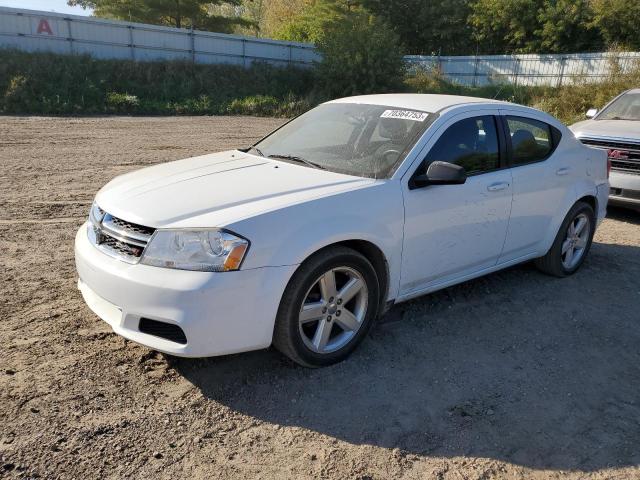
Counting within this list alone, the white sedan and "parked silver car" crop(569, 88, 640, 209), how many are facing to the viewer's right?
0

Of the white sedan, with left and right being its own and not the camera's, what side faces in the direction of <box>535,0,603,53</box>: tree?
back

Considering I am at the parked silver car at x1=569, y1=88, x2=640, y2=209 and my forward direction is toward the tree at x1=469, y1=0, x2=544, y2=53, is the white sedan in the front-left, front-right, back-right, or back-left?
back-left

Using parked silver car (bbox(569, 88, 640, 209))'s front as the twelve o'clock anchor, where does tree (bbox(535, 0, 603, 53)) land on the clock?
The tree is roughly at 6 o'clock from the parked silver car.

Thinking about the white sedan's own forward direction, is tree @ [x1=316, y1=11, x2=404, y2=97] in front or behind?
behind

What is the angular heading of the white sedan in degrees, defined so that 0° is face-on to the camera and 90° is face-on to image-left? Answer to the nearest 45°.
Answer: approximately 45°

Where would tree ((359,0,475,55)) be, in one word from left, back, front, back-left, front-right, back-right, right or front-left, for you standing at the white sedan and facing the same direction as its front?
back-right

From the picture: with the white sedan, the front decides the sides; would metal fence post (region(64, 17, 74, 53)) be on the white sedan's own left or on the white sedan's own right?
on the white sedan's own right

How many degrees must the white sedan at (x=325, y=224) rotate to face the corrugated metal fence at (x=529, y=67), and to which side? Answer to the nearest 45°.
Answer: approximately 135° to its right

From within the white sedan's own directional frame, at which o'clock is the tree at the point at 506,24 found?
The tree is roughly at 5 o'clock from the white sedan.

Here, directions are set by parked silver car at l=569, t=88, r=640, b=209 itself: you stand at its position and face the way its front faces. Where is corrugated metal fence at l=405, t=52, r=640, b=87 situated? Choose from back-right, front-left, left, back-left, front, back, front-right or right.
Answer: back
